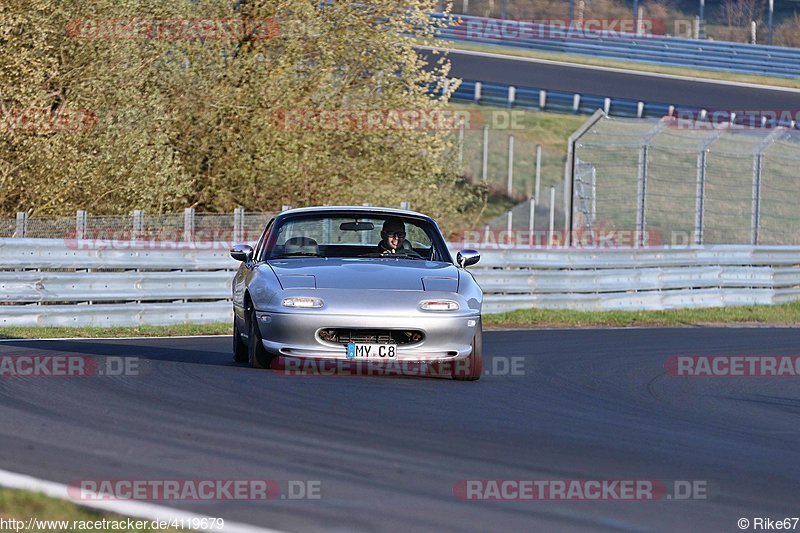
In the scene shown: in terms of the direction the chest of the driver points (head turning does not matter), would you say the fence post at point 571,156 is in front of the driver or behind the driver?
behind

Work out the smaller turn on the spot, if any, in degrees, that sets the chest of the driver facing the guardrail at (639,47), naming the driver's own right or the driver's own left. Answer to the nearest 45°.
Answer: approximately 180°

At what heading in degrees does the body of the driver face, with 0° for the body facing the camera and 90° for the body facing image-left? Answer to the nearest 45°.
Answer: approximately 0°

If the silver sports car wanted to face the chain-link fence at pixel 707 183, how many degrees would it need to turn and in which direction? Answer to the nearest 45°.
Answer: approximately 135° to its left

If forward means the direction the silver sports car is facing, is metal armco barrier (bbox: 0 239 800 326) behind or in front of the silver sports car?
behind

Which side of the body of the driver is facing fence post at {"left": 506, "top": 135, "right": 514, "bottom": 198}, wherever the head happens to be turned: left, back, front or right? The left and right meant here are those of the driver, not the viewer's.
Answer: back

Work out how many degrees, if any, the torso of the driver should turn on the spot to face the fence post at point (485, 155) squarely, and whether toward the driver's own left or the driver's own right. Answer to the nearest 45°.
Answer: approximately 180°

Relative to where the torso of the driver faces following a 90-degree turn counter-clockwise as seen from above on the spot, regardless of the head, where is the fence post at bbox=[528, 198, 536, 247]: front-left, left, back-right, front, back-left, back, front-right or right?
left

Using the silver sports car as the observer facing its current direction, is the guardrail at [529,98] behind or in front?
behind

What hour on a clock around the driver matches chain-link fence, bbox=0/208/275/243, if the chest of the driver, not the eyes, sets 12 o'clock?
The chain-link fence is roughly at 5 o'clock from the driver.
